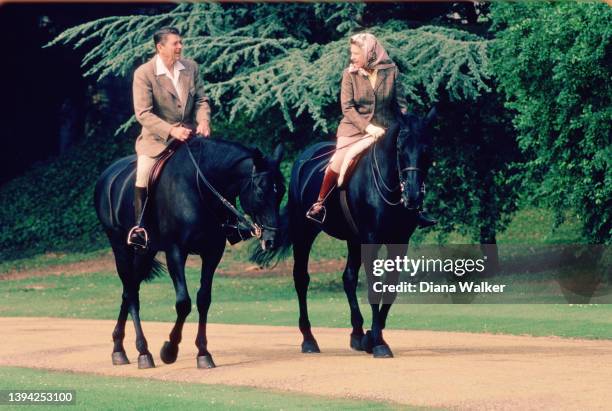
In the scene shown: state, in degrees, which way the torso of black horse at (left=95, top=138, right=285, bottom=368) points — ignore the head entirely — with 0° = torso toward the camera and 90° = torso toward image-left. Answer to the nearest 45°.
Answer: approximately 315°

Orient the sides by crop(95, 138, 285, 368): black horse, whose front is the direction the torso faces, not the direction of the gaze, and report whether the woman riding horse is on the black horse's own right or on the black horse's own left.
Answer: on the black horse's own left

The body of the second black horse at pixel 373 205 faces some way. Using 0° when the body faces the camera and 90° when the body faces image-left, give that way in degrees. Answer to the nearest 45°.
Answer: approximately 315°

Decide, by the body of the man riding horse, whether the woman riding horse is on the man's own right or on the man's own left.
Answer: on the man's own left

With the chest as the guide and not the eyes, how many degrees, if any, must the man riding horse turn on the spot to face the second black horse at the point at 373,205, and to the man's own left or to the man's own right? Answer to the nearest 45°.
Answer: approximately 45° to the man's own left
